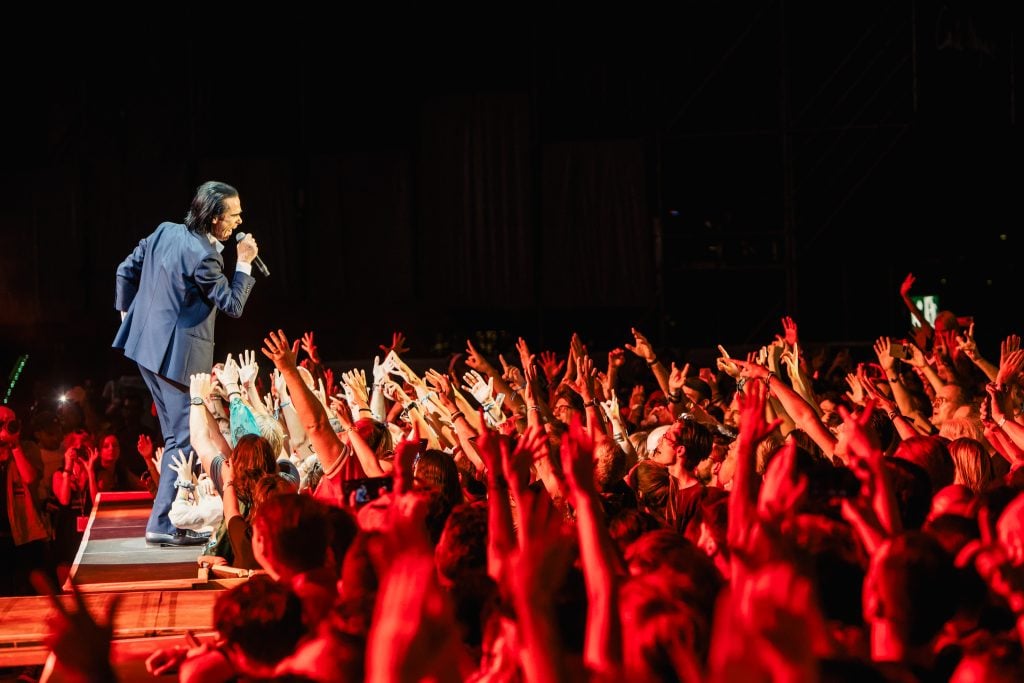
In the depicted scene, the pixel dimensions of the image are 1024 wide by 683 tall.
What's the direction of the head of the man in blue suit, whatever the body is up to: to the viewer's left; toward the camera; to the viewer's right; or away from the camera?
to the viewer's right

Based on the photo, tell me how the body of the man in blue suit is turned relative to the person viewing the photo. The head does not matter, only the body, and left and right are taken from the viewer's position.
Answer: facing away from the viewer and to the right of the viewer
